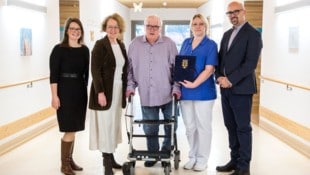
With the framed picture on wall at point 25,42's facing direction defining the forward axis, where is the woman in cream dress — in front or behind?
in front

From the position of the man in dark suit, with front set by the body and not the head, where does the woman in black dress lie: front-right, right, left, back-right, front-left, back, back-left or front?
front-right

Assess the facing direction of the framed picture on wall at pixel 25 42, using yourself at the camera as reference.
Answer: facing the viewer and to the right of the viewer

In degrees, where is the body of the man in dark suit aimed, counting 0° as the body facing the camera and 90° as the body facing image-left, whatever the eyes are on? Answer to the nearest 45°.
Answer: approximately 45°

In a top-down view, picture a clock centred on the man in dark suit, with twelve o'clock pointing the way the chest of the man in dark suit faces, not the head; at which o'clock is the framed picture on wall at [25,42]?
The framed picture on wall is roughly at 2 o'clock from the man in dark suit.

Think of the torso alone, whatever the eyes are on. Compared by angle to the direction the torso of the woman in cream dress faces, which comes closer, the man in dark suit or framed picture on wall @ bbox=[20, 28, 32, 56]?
the man in dark suit

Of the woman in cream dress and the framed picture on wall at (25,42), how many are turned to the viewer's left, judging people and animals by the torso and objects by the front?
0

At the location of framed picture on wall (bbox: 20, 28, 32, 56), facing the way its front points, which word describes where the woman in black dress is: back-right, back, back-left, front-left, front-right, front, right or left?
front-right

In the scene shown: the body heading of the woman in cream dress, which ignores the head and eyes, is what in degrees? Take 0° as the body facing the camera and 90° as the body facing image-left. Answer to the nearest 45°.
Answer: approximately 315°

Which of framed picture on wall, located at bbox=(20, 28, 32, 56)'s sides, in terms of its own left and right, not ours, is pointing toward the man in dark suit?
front
